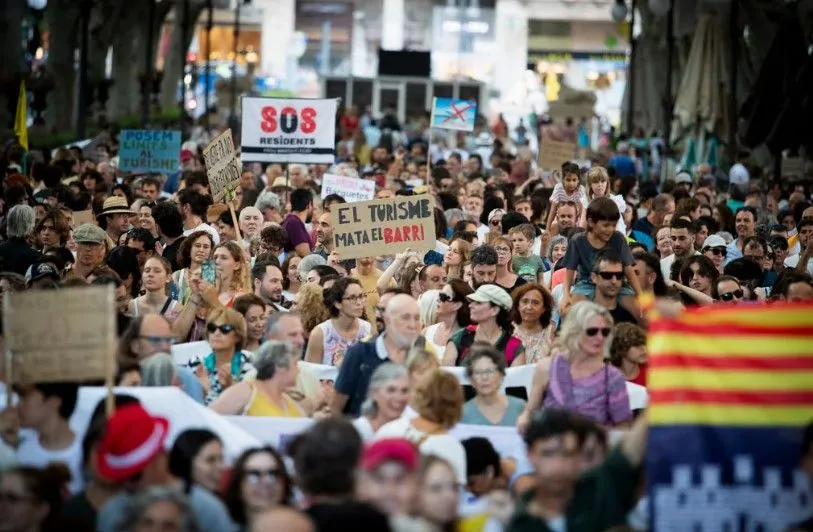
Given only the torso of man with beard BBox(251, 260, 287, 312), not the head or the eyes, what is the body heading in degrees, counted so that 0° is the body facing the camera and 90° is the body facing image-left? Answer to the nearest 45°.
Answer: approximately 315°

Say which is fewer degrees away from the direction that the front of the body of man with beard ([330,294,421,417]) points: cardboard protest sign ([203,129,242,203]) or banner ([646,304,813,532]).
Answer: the banner

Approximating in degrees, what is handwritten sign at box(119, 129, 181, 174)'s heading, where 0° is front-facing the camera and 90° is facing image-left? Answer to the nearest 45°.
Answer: approximately 0°

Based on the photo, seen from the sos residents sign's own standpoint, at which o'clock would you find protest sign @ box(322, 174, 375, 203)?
The protest sign is roughly at 11 o'clock from the sos residents sign.

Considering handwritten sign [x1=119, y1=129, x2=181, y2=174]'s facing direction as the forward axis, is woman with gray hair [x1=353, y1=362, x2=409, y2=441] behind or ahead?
ahead

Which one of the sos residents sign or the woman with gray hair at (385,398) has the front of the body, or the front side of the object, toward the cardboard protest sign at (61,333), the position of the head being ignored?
the sos residents sign

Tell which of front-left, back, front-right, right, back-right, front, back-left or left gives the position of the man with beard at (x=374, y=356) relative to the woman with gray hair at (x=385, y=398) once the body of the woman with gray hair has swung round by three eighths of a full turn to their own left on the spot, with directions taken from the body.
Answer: front

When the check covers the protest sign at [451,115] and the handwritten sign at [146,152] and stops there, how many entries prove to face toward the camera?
2

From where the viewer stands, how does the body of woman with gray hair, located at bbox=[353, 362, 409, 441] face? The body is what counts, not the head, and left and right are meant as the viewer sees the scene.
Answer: facing the viewer and to the right of the viewer

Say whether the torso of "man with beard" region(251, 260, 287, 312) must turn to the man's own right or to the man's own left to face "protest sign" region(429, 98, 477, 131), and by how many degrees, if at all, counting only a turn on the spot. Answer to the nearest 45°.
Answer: approximately 135° to the man's own left
